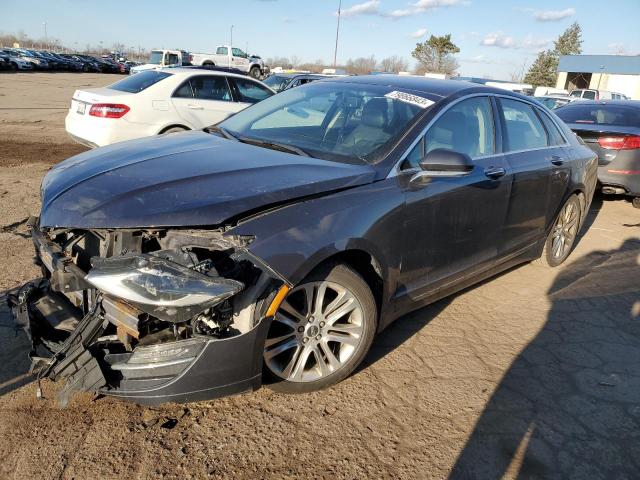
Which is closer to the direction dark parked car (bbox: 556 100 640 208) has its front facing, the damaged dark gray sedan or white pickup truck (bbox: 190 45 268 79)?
the white pickup truck

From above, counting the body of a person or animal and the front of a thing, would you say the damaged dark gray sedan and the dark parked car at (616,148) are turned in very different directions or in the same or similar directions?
very different directions

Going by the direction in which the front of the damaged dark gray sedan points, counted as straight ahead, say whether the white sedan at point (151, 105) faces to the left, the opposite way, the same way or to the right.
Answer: the opposite way

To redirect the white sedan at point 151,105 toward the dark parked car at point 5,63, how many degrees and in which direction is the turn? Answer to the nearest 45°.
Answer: approximately 45° to its left

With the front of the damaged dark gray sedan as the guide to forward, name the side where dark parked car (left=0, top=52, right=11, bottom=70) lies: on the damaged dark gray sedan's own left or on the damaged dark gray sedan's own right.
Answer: on the damaged dark gray sedan's own right

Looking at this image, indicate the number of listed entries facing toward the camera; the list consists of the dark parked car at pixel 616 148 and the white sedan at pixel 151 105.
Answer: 0

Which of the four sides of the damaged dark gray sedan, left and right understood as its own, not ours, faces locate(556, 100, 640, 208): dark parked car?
back

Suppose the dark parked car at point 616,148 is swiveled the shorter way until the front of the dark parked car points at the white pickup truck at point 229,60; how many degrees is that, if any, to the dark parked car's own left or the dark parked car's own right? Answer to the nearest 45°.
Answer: approximately 90° to the dark parked car's own left

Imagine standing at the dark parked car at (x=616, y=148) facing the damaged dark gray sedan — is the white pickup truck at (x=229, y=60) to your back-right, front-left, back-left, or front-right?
back-right

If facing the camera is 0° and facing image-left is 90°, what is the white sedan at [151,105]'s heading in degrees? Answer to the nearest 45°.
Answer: approximately 225°

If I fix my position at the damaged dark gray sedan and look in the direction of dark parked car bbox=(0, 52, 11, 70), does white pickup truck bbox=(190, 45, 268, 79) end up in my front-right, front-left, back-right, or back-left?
front-right

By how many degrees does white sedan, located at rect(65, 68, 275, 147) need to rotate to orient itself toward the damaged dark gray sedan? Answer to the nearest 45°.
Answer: approximately 135° to its right

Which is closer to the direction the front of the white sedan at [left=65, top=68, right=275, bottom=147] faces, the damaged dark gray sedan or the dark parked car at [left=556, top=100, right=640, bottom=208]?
the dark parked car

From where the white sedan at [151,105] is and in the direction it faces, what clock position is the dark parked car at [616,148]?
The dark parked car is roughly at 2 o'clock from the white sedan.

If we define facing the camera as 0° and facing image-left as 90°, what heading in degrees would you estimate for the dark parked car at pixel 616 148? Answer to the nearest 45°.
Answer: approximately 225°
